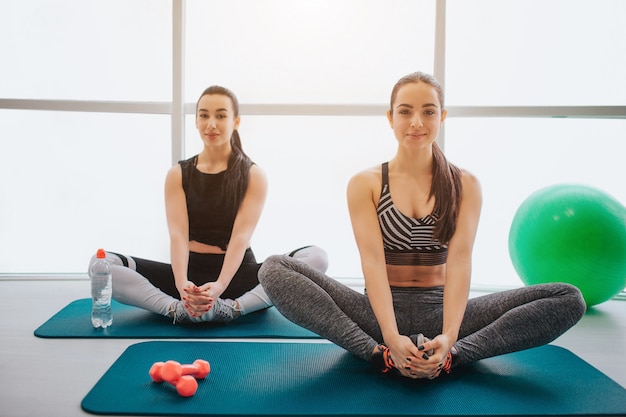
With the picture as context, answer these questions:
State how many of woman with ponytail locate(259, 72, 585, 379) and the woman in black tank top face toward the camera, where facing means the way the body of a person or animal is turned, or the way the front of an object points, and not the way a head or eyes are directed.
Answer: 2

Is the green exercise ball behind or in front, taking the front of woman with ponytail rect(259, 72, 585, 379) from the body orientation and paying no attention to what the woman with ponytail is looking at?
behind

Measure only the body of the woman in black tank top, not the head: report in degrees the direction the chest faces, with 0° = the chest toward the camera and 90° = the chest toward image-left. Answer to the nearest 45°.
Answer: approximately 0°

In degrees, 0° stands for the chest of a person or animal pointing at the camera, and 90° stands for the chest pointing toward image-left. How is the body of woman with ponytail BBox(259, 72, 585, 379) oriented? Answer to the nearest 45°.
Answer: approximately 0°
